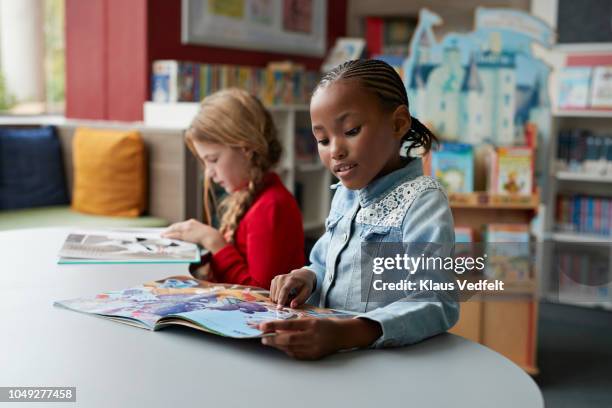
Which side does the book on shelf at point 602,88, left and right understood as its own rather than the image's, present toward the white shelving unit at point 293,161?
right

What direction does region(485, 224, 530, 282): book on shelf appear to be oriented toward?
toward the camera

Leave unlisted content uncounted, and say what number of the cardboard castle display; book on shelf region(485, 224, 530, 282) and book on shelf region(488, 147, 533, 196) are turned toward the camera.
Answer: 3

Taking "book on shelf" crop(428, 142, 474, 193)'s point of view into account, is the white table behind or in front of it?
in front

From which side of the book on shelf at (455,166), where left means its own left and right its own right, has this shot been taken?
front

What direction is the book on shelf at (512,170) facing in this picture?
toward the camera

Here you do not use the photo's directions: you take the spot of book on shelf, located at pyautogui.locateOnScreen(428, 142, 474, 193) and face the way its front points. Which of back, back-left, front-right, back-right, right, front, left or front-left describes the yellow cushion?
right

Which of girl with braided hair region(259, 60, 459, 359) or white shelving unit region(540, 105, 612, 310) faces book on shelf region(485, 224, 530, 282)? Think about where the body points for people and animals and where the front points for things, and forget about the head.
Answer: the white shelving unit

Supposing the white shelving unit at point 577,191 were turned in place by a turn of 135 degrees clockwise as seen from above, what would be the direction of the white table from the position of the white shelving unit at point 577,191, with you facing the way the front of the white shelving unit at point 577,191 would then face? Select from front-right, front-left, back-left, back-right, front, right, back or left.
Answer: back-left

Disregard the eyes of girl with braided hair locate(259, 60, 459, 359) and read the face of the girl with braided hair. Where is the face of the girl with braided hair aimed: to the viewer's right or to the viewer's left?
to the viewer's left

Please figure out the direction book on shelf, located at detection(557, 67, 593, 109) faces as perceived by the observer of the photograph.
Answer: facing the viewer

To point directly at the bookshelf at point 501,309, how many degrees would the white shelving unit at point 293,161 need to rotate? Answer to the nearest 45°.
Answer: approximately 45° to its left
